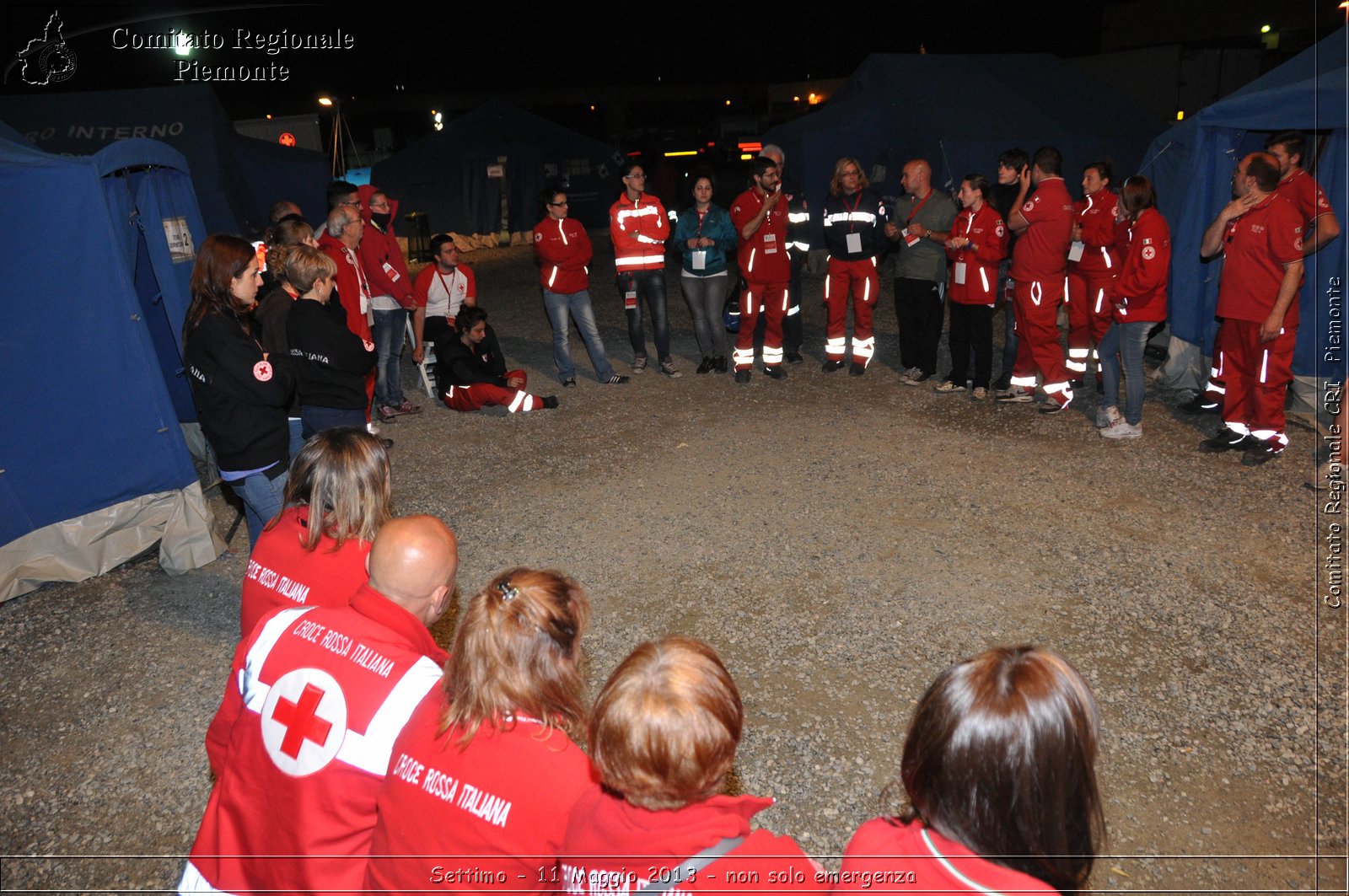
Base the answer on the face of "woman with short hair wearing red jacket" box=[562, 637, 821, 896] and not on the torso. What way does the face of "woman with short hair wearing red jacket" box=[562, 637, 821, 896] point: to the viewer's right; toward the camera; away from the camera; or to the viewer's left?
away from the camera

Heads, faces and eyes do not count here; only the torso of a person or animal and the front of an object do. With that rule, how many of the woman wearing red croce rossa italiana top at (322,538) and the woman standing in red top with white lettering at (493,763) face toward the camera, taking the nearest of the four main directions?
0

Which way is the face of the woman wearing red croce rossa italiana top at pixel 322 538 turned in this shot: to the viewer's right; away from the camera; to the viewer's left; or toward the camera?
away from the camera

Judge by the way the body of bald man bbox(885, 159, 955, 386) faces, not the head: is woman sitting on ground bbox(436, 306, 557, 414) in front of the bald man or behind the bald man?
in front

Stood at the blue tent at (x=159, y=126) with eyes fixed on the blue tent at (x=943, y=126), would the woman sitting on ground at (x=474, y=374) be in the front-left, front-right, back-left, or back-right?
front-right

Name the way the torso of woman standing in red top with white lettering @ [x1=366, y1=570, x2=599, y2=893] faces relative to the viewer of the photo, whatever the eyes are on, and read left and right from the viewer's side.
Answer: facing away from the viewer and to the right of the viewer

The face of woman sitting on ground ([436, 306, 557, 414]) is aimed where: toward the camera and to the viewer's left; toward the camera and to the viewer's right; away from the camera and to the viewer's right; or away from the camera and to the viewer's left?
toward the camera and to the viewer's right

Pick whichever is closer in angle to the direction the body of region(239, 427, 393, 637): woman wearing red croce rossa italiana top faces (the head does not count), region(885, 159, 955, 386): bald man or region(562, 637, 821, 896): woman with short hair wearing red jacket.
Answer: the bald man

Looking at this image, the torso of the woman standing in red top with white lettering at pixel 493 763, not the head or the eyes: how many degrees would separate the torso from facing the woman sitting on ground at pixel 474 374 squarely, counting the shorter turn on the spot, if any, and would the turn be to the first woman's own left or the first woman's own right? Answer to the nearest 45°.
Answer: approximately 45° to the first woman's own left

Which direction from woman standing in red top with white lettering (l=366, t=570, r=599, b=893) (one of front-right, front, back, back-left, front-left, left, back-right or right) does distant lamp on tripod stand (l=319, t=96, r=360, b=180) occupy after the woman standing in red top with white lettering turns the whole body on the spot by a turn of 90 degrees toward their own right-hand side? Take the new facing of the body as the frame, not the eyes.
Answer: back-left

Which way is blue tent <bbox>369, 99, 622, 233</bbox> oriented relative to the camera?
toward the camera

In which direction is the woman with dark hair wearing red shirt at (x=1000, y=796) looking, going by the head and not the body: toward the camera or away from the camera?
away from the camera

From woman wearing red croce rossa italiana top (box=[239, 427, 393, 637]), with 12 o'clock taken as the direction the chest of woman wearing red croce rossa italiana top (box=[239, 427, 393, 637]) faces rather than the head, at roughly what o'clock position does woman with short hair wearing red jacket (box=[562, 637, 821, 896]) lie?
woman with short hair wearing red jacket (box=[562, 637, 821, 896]) is roughly at 4 o'clock from woman wearing red croce rossa italiana top (box=[239, 427, 393, 637]).

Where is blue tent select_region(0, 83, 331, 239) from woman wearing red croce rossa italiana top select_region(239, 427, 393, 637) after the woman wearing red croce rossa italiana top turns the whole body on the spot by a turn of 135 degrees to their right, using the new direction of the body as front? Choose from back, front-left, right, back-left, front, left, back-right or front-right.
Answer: back
